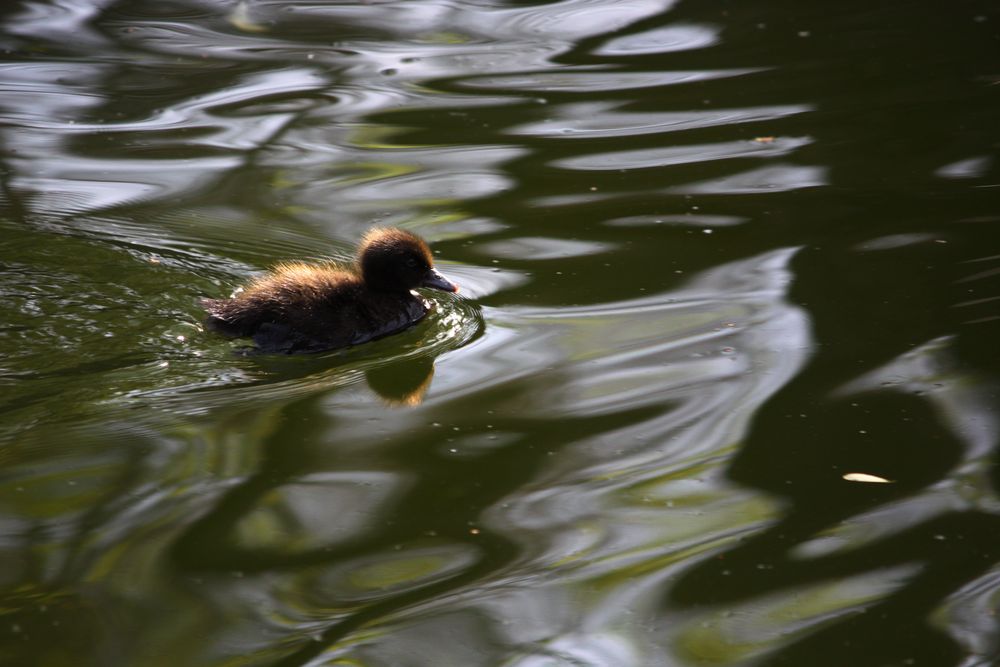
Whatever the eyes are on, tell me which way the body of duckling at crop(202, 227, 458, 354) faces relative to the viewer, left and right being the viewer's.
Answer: facing to the right of the viewer
